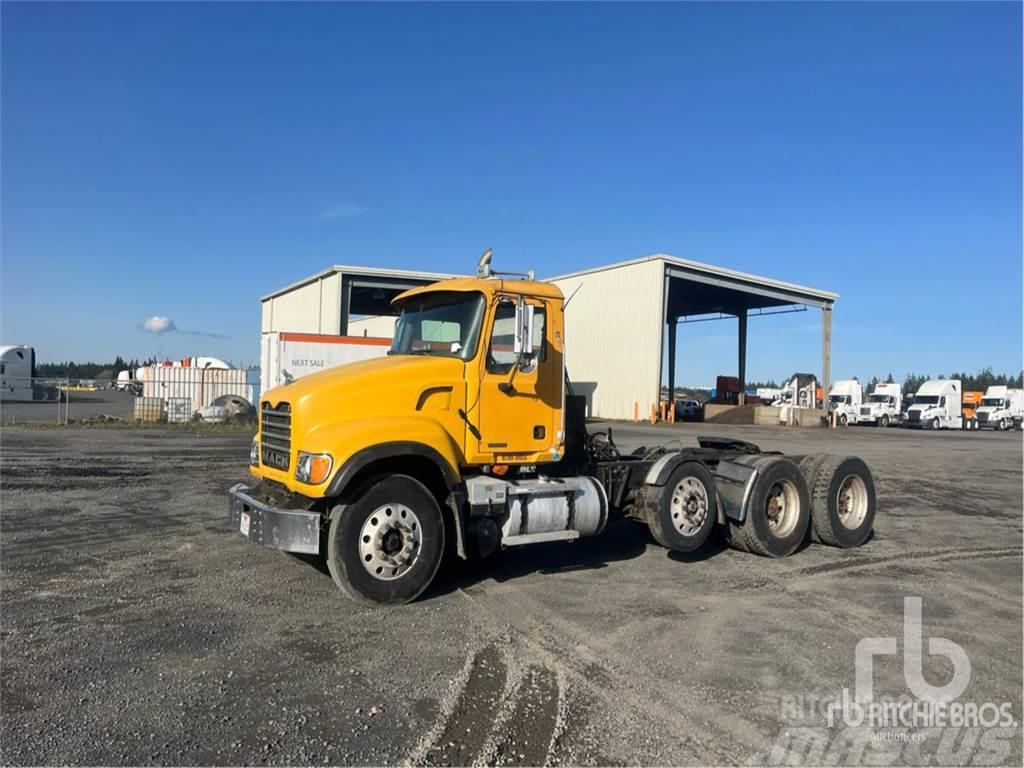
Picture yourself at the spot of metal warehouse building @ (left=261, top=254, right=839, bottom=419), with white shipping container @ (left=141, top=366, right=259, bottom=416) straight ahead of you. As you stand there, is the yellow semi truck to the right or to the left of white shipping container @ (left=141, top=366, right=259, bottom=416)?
left

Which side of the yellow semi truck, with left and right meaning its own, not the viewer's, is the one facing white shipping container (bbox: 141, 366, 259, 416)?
right

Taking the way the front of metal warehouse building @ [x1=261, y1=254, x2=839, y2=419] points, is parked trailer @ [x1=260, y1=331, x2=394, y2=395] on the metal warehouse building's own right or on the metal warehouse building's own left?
on the metal warehouse building's own right

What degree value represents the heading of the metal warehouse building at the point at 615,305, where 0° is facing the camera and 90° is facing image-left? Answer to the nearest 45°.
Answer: approximately 315°

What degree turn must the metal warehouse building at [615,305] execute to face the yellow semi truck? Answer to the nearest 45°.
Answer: approximately 45° to its right

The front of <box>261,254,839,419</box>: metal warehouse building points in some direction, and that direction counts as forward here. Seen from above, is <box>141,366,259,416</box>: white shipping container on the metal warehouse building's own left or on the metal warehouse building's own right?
on the metal warehouse building's own right

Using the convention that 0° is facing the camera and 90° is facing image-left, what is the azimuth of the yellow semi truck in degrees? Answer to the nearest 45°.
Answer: approximately 45°

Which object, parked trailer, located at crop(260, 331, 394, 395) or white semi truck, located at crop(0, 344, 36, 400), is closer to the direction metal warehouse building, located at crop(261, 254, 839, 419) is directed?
the parked trailer

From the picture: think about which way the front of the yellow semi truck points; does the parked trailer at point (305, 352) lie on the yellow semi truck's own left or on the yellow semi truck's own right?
on the yellow semi truck's own right
